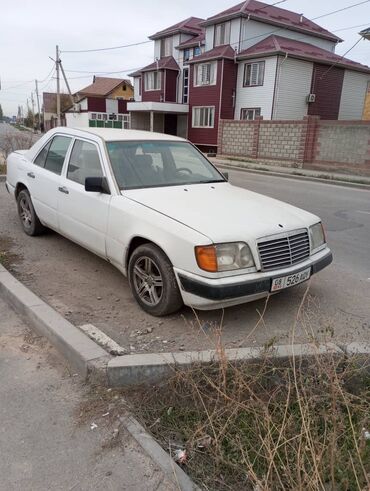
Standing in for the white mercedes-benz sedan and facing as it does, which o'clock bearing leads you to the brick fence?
The brick fence is roughly at 8 o'clock from the white mercedes-benz sedan.

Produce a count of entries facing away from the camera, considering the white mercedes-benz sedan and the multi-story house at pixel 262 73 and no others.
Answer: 0

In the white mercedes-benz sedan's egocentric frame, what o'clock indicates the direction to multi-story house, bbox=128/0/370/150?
The multi-story house is roughly at 8 o'clock from the white mercedes-benz sedan.

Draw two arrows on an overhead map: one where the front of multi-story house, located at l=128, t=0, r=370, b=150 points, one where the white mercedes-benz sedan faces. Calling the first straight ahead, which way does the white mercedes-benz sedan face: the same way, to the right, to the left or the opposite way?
to the left

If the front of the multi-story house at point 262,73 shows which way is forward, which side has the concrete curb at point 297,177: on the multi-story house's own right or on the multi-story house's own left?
on the multi-story house's own left

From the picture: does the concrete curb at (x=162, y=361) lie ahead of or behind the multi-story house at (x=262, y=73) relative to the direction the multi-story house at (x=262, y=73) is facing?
ahead

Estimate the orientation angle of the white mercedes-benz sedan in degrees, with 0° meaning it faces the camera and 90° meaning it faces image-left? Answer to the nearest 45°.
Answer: approximately 315°

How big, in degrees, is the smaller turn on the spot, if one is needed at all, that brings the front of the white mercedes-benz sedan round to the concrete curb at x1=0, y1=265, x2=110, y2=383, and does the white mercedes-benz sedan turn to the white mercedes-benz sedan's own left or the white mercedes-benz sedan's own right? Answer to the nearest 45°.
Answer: approximately 90° to the white mercedes-benz sedan's own right

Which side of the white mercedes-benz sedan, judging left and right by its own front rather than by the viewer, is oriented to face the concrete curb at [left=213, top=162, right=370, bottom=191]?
left

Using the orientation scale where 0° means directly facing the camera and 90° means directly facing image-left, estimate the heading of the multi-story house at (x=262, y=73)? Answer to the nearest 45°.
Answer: approximately 45°
